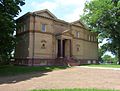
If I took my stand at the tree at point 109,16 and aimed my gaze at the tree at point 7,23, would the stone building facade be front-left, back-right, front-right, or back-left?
front-right

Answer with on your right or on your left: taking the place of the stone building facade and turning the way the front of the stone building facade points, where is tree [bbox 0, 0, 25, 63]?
on your right

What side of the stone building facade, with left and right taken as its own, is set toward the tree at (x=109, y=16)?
left

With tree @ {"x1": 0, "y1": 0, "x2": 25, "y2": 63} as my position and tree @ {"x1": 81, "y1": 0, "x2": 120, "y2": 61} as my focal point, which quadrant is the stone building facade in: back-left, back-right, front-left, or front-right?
front-left

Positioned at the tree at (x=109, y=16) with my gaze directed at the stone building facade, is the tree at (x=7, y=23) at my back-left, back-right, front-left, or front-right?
front-left

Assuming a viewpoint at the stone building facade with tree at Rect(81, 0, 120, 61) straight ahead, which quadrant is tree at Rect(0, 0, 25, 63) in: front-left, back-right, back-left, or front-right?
back-right

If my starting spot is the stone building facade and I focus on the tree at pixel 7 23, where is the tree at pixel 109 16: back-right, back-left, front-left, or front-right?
back-left
